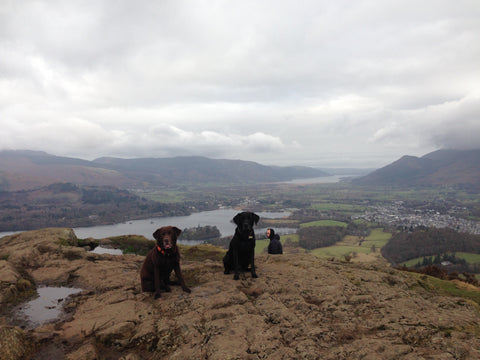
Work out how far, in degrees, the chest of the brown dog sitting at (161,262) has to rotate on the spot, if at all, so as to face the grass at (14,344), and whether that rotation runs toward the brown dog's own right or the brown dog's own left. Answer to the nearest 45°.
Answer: approximately 90° to the brown dog's own right

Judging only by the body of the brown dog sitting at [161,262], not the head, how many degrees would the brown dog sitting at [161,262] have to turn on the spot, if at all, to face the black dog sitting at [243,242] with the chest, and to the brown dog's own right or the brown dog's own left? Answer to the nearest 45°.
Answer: approximately 45° to the brown dog's own left

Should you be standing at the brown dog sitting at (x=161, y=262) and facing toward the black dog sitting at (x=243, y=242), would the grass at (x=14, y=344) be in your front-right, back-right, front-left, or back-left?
back-right

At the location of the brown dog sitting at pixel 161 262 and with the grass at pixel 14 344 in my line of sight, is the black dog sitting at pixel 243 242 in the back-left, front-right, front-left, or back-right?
back-left

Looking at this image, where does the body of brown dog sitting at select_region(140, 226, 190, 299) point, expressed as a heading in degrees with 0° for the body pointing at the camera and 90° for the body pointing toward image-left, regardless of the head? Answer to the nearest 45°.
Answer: approximately 315°
